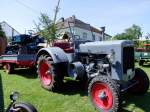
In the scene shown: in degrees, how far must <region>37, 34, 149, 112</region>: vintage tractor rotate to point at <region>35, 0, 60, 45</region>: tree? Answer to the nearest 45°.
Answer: approximately 135° to its left

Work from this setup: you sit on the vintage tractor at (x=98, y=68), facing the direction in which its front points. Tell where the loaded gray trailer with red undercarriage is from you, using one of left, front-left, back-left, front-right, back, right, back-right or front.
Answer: back

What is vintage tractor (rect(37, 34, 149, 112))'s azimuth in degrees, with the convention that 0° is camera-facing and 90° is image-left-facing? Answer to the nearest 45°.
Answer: approximately 315°

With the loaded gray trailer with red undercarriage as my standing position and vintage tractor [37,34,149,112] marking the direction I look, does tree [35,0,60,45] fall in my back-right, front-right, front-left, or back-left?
back-left

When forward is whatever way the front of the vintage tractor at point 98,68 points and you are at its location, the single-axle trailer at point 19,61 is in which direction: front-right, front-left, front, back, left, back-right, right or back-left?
back
